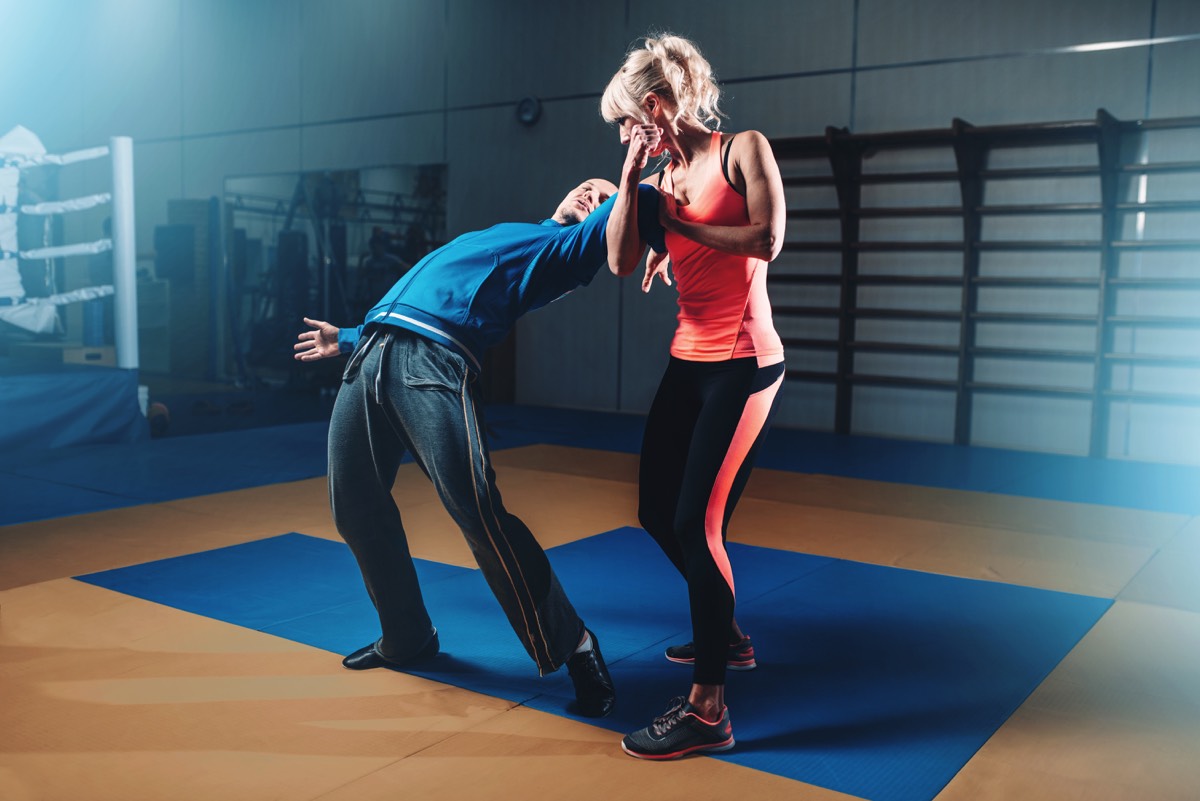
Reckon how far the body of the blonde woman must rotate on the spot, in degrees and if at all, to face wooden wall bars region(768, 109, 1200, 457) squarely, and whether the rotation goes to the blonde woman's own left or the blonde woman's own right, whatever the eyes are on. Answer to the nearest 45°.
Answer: approximately 135° to the blonde woman's own right

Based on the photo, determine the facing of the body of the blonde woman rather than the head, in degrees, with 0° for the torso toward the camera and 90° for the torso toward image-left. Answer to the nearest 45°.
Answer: approximately 45°

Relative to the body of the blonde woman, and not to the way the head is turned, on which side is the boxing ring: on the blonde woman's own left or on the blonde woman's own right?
on the blonde woman's own right

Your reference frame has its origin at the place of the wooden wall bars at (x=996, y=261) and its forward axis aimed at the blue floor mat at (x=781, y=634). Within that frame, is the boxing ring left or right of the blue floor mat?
right

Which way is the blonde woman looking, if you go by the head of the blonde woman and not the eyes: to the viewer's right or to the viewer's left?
to the viewer's left
